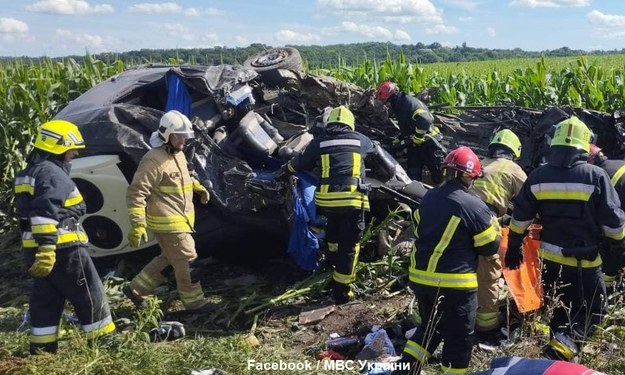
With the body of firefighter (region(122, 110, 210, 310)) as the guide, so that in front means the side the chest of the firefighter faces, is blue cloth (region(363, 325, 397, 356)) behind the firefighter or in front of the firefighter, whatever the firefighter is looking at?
in front

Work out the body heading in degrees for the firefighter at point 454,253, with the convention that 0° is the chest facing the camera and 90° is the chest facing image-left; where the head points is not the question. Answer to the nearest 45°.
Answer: approximately 225°

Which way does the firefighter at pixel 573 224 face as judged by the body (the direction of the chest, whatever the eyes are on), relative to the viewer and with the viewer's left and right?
facing away from the viewer

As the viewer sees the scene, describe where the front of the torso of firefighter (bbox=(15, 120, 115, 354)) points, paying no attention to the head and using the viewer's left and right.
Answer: facing to the right of the viewer

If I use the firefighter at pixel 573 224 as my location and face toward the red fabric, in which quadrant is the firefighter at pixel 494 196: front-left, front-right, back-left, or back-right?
back-right

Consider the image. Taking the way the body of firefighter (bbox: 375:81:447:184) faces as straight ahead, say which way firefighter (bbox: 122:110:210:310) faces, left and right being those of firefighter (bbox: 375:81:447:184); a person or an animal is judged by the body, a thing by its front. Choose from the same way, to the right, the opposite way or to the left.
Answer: the opposite way

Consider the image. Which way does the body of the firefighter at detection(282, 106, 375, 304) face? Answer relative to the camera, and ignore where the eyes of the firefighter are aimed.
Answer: away from the camera

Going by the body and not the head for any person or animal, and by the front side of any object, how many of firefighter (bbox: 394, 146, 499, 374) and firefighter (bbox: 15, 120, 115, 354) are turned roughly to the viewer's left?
0

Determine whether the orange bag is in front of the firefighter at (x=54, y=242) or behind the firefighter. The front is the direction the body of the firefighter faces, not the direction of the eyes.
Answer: in front

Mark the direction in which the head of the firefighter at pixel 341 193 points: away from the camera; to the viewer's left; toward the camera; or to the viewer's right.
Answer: away from the camera

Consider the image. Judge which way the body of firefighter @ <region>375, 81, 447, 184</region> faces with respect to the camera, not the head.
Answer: to the viewer's left

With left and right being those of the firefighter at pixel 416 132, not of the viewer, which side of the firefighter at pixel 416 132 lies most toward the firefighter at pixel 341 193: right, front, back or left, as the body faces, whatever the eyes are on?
left

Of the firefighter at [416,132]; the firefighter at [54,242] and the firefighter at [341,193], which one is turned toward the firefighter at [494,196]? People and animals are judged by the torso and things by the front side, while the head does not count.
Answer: the firefighter at [54,242]

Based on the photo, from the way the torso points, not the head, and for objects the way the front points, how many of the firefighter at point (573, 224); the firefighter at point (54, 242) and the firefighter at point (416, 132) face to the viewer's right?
1
